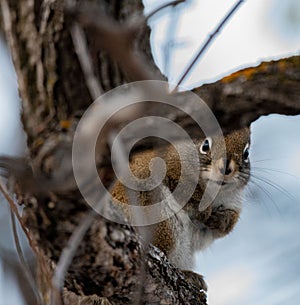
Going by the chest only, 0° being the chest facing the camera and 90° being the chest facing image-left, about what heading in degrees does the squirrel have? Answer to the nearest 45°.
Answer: approximately 315°
